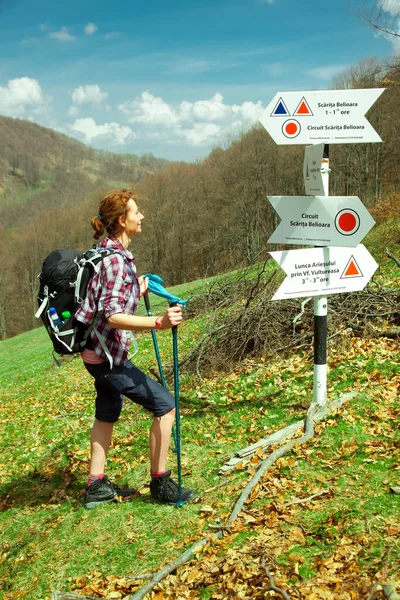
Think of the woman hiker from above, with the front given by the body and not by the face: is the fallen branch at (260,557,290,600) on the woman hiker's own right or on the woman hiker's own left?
on the woman hiker's own right

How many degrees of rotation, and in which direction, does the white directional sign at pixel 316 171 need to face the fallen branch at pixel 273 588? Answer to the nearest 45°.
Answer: approximately 45° to its left

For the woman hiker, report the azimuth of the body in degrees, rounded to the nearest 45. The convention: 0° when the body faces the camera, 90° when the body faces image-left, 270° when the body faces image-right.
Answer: approximately 270°

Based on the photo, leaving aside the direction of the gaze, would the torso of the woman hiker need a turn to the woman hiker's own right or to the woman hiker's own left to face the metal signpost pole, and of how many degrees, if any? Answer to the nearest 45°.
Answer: approximately 45° to the woman hiker's own left

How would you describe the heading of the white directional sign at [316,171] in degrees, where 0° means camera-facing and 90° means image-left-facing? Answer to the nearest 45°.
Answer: approximately 45°

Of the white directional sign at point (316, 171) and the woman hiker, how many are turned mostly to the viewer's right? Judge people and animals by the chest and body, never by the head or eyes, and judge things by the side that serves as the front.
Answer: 1
